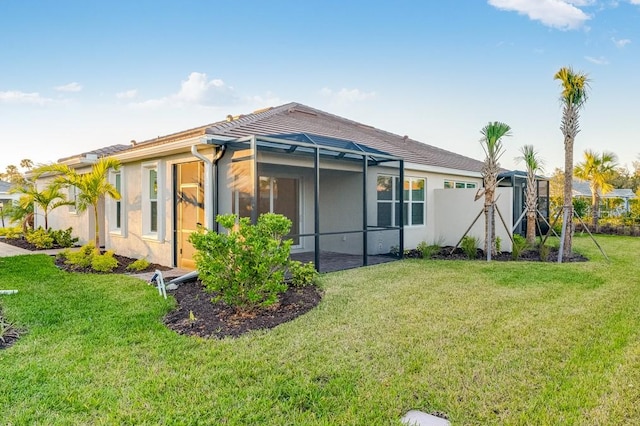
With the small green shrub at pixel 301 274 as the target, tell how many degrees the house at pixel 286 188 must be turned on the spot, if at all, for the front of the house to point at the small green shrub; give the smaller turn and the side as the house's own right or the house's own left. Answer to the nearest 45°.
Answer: approximately 135° to the house's own left

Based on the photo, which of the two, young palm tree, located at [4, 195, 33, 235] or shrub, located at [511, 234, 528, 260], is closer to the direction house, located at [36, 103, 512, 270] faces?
the young palm tree

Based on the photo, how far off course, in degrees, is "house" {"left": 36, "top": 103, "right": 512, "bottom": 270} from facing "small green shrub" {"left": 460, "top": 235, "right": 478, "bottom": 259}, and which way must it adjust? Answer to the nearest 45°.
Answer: approximately 135° to its right

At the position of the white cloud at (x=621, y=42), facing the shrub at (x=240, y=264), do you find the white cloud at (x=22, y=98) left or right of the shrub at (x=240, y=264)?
right

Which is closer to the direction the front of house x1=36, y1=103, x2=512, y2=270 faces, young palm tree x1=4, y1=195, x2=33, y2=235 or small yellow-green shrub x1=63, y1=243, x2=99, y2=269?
the young palm tree

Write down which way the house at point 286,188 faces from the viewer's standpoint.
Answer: facing away from the viewer and to the left of the viewer

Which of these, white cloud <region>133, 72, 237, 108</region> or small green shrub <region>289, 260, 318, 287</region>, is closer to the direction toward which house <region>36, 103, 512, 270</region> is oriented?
the white cloud

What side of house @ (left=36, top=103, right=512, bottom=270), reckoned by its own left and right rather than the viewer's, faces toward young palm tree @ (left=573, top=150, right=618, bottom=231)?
right
